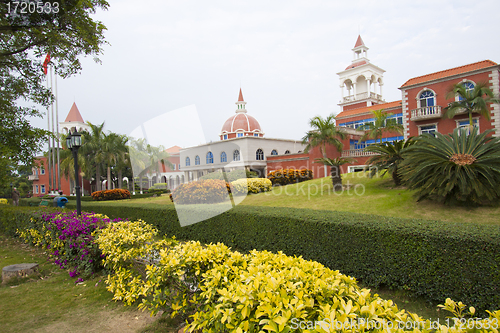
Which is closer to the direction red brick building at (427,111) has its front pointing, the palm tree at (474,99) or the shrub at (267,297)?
the shrub

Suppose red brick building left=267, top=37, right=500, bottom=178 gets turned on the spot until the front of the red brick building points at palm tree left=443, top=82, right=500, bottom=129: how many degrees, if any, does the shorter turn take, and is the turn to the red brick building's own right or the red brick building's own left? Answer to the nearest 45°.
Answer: approximately 90° to the red brick building's own left

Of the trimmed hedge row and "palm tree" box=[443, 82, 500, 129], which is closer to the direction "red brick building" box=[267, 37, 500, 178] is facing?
the trimmed hedge row

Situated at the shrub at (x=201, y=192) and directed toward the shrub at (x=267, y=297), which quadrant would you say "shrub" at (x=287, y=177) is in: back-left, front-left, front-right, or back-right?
back-left

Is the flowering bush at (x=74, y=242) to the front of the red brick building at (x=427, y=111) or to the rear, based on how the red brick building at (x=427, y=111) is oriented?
to the front

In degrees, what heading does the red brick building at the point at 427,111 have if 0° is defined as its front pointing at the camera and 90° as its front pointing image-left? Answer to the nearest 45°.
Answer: approximately 45°

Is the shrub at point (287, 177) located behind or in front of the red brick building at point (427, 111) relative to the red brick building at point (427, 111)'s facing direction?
in front

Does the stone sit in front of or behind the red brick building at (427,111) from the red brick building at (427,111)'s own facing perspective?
in front

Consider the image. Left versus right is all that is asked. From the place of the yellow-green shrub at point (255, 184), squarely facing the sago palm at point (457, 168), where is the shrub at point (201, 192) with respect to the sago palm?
right
